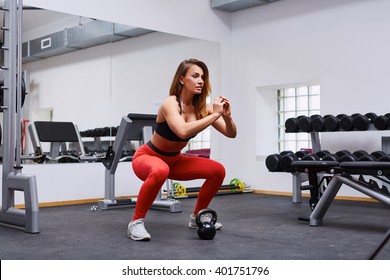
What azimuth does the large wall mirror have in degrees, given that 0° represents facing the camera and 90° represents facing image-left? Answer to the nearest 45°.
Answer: approximately 315°

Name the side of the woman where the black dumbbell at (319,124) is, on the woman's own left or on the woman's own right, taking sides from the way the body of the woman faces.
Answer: on the woman's own left

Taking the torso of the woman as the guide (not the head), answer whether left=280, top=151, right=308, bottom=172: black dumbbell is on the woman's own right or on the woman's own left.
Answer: on the woman's own left

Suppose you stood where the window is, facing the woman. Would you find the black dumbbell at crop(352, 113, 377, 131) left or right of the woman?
left

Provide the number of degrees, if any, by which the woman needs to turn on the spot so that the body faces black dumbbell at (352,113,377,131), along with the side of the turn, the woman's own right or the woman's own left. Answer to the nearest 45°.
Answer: approximately 90° to the woman's own left

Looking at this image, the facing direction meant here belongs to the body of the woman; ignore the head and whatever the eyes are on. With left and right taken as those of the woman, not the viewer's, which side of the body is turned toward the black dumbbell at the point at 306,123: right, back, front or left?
left
